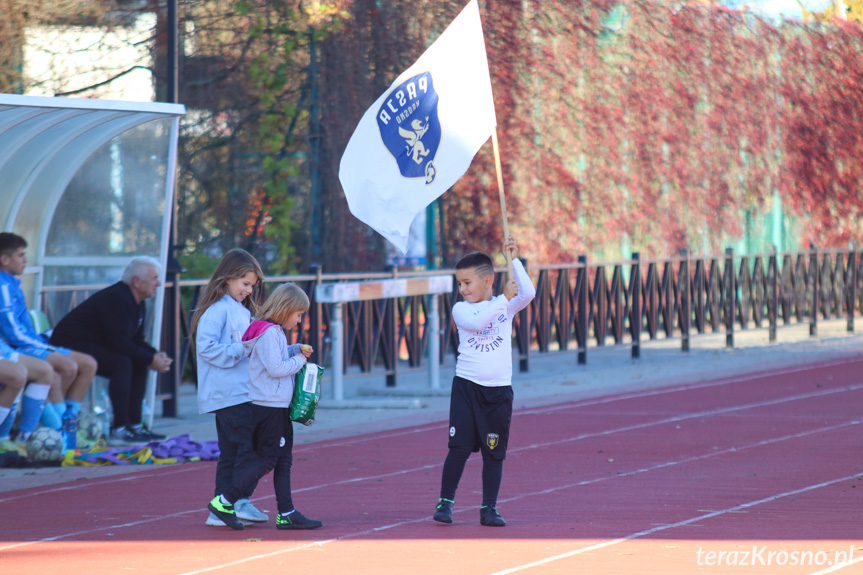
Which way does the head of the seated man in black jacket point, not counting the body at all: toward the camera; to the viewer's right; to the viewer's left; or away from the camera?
to the viewer's right

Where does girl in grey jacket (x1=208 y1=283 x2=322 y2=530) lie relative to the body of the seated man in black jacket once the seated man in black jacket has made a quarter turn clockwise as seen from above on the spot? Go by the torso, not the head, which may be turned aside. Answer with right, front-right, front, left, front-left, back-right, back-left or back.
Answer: front

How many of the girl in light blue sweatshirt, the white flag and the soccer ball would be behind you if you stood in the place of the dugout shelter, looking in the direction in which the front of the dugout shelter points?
0

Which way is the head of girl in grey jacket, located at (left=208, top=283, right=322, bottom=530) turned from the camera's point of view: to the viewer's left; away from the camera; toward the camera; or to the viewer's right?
to the viewer's right

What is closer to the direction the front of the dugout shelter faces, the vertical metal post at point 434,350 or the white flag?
the white flag

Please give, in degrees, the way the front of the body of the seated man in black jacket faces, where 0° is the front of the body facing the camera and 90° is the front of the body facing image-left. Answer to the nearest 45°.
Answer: approximately 270°

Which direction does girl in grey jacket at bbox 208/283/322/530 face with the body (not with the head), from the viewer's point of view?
to the viewer's right

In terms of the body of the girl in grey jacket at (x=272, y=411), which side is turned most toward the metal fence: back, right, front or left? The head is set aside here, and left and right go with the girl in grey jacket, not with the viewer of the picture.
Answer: left

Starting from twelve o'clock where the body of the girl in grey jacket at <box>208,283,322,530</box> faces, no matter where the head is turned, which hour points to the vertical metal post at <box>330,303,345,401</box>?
The vertical metal post is roughly at 9 o'clock from the girl in grey jacket.

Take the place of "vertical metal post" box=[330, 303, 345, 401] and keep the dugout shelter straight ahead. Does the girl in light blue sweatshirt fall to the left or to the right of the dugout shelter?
left

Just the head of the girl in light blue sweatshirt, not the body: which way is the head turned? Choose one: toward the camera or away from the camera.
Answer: toward the camera

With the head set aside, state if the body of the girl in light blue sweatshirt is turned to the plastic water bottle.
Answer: no

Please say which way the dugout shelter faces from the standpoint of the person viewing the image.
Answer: facing the viewer and to the right of the viewer

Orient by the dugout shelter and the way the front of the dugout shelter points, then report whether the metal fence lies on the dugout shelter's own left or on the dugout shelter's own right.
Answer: on the dugout shelter's own left
